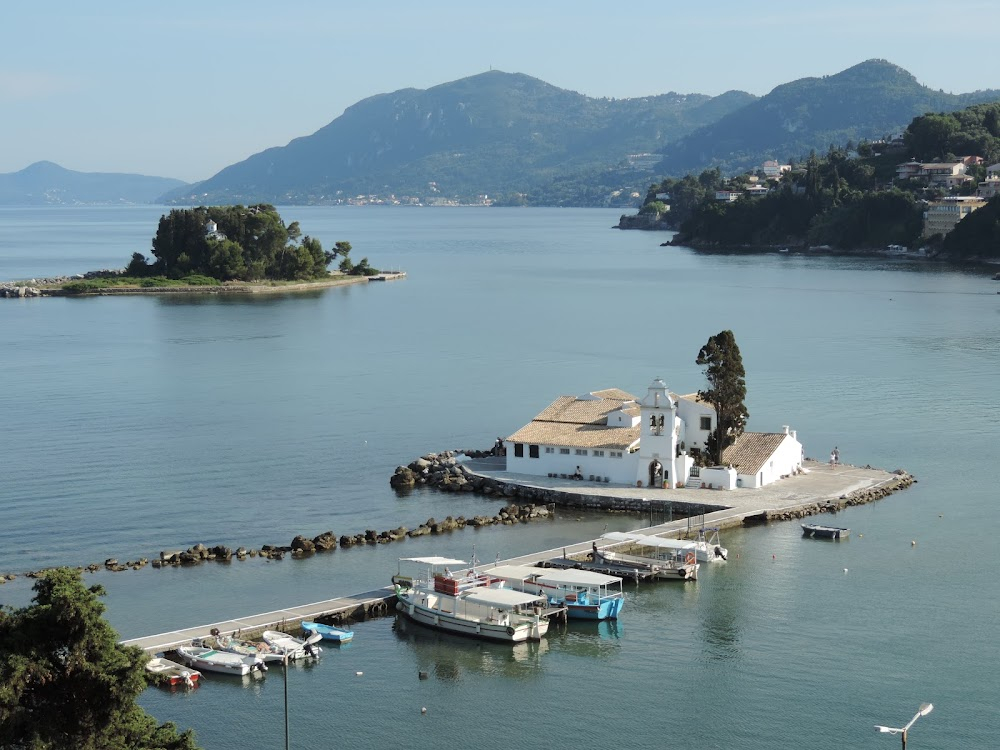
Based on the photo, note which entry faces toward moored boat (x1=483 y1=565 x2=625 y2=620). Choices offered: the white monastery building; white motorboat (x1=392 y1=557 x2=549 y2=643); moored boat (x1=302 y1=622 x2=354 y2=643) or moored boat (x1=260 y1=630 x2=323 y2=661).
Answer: the white monastery building
